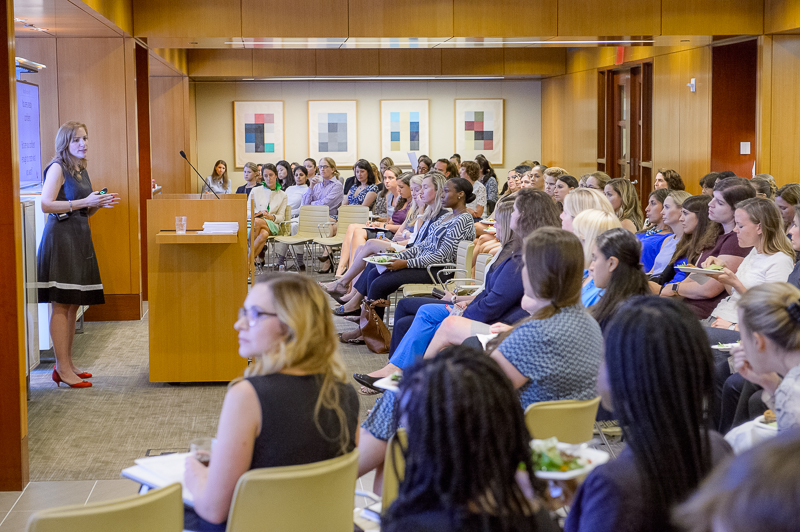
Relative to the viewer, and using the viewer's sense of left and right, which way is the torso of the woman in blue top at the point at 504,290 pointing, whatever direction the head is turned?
facing to the left of the viewer

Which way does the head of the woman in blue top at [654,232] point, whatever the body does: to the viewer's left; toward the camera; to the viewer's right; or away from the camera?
to the viewer's left

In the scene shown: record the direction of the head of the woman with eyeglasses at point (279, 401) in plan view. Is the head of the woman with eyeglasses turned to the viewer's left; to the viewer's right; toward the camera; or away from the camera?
to the viewer's left

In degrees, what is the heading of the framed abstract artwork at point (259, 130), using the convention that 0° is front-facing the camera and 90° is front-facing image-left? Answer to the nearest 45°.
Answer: approximately 0°

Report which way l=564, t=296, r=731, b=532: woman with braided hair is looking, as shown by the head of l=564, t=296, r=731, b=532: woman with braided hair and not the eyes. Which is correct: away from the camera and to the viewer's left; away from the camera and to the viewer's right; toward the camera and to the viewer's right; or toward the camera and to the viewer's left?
away from the camera and to the viewer's left

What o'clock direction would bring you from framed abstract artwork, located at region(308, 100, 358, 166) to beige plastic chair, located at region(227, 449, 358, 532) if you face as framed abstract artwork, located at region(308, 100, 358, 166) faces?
The beige plastic chair is roughly at 12 o'clock from the framed abstract artwork.

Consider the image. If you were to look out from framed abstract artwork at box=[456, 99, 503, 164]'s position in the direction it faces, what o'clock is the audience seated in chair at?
The audience seated in chair is roughly at 12 o'clock from the framed abstract artwork.

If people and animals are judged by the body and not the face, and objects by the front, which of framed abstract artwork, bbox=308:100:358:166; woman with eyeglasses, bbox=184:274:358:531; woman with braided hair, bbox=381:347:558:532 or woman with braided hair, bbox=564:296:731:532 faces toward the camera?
the framed abstract artwork

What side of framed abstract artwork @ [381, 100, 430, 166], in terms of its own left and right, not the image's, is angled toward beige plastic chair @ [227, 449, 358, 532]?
front

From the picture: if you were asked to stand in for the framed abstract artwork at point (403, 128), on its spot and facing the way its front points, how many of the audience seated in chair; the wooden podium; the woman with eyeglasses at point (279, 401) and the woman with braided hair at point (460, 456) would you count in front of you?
4

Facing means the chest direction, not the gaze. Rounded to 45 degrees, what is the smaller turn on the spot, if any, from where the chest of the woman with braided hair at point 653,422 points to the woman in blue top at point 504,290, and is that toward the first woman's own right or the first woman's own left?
approximately 45° to the first woman's own right

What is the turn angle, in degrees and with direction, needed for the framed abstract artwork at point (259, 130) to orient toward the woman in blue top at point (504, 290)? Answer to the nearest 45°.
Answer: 0° — it already faces them
